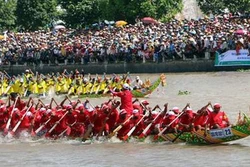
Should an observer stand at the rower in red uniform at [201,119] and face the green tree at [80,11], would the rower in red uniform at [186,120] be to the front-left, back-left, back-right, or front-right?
front-left

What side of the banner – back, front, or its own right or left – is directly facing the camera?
front

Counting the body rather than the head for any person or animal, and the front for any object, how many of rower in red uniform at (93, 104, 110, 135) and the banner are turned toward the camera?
1

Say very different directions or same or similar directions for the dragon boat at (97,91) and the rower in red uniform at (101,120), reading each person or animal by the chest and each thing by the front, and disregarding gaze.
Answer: same or similar directions

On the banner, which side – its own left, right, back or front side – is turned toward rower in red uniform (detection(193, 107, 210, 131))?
front

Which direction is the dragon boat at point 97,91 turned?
to the viewer's right

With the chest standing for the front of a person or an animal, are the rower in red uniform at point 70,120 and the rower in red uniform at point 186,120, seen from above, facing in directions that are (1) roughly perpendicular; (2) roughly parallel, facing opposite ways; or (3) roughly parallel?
roughly parallel

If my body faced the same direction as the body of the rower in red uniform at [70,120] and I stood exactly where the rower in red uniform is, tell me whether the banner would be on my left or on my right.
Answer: on my left

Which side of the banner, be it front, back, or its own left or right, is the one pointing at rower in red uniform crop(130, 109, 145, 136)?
front

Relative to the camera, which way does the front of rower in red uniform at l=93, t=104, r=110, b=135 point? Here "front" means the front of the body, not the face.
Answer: to the viewer's right

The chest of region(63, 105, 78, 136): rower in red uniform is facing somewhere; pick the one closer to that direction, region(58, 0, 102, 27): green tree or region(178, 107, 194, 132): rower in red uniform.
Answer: the rower in red uniform

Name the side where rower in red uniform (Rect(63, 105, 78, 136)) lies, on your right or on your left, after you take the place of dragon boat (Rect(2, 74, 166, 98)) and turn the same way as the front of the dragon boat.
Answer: on your right
